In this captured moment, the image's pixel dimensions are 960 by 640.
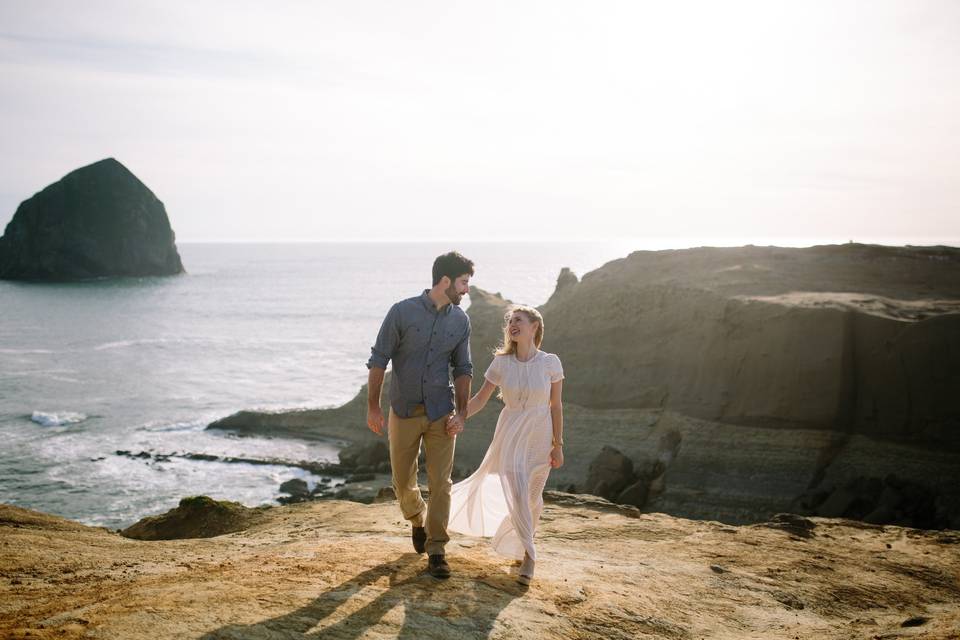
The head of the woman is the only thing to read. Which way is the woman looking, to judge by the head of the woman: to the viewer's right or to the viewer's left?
to the viewer's left

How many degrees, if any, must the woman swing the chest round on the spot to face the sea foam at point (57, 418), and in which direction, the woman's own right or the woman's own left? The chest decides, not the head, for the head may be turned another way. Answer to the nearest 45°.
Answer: approximately 135° to the woman's own right

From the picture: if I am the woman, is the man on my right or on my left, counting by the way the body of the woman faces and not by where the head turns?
on my right

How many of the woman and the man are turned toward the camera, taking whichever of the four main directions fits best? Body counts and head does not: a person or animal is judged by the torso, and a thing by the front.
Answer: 2

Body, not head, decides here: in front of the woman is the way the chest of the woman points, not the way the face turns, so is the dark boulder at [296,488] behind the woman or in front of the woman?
behind

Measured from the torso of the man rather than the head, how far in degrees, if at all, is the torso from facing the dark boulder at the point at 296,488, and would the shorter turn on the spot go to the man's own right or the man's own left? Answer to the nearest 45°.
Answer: approximately 180°
